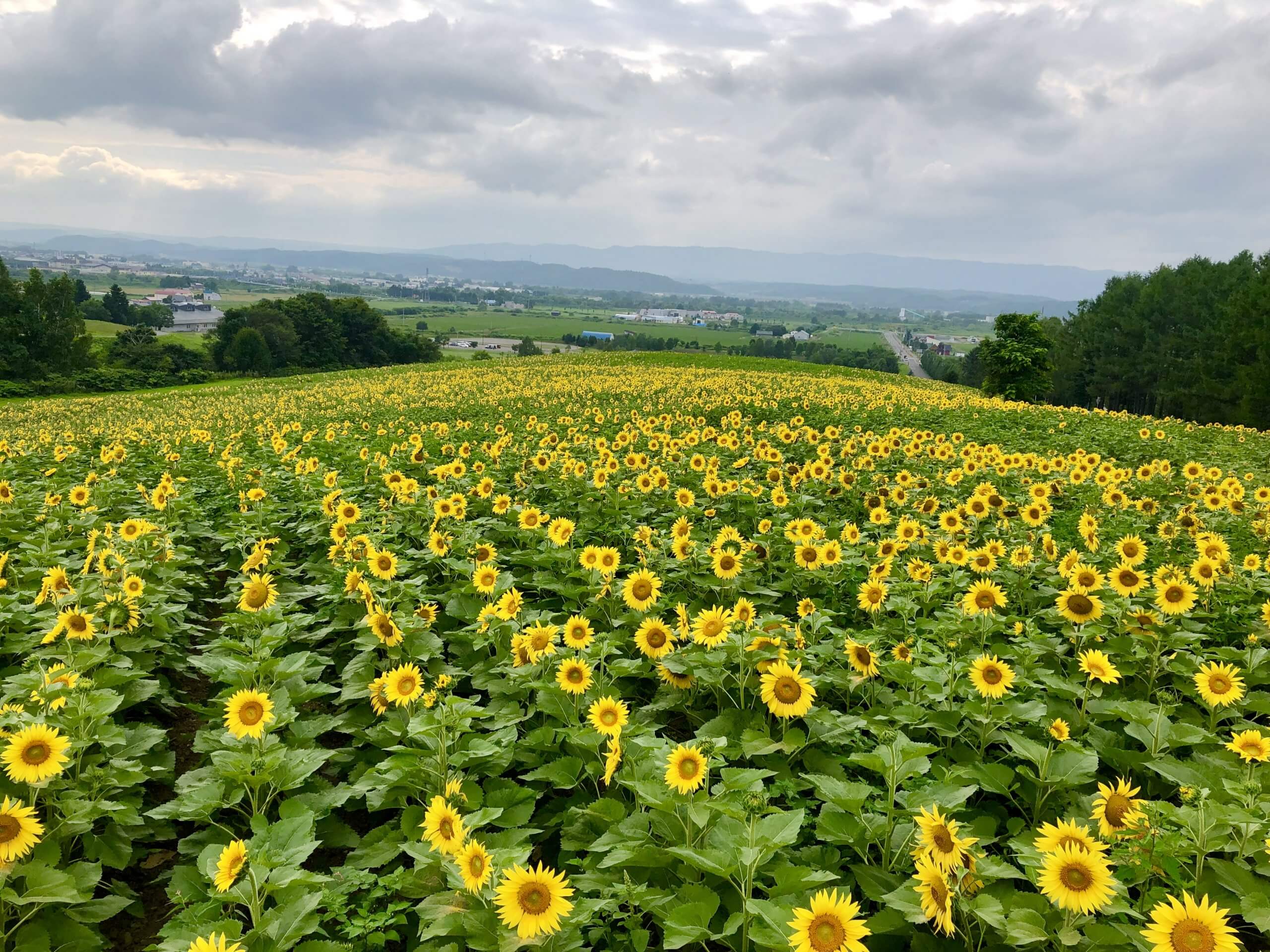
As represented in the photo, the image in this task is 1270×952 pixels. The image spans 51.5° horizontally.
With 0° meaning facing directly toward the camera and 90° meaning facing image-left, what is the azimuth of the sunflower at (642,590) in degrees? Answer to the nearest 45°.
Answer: approximately 0°

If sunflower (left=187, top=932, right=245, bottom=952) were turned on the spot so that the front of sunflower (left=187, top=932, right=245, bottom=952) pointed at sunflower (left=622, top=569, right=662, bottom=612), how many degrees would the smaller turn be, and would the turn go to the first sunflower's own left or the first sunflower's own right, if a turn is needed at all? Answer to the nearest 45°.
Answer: approximately 135° to the first sunflower's own left

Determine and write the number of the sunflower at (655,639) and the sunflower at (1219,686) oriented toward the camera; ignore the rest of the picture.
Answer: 2

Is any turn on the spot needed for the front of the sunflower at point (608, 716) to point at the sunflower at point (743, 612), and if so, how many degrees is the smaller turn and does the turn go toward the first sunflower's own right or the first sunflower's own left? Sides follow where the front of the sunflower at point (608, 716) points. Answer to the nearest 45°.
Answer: approximately 135° to the first sunflower's own left

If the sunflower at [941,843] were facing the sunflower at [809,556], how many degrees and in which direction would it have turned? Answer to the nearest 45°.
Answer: approximately 135° to its right

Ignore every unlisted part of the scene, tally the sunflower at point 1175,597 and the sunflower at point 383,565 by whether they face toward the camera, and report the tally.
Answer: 2

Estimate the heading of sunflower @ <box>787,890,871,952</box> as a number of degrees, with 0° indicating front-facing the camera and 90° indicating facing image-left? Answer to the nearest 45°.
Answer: approximately 0°

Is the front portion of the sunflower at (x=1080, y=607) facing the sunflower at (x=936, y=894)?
yes

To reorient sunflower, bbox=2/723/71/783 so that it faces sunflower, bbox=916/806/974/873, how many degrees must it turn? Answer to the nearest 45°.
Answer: approximately 45° to its left

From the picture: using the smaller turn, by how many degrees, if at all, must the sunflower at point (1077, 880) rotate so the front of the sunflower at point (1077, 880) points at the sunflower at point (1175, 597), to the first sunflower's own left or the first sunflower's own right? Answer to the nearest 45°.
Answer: approximately 180°
